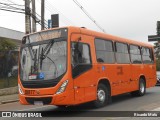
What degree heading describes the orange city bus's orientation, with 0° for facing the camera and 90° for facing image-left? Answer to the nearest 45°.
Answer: approximately 45°

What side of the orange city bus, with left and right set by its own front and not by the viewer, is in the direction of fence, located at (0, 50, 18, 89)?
right

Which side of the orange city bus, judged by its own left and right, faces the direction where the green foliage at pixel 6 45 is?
right
